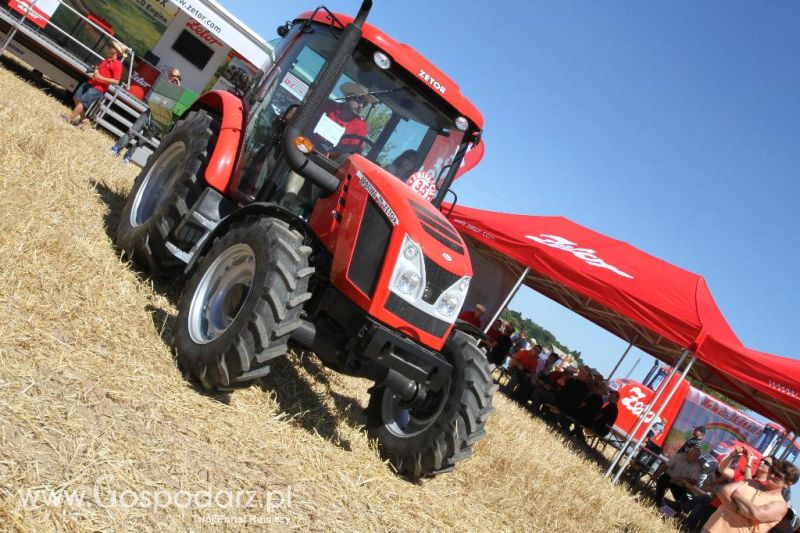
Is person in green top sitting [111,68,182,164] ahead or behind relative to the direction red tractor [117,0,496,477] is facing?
behind

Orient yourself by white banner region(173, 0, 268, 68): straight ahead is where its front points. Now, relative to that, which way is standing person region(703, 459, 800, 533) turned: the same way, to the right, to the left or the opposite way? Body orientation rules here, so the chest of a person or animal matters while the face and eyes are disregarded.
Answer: to the right

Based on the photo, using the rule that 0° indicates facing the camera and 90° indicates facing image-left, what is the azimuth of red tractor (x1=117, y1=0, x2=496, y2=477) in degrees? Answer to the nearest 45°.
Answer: approximately 315°

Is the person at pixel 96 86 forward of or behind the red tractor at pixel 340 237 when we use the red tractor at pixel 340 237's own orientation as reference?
behind

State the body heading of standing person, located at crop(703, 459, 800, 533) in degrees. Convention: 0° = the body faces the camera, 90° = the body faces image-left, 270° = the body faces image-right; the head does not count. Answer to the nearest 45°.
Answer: approximately 45°

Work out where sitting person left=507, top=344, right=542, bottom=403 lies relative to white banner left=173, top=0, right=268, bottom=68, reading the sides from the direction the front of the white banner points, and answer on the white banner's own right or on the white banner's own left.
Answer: on the white banner's own left

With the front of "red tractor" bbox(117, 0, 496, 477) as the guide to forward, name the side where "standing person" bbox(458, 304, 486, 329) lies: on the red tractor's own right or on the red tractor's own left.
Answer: on the red tractor's own left

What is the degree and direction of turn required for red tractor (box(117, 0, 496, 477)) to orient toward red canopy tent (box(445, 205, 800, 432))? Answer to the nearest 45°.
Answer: approximately 90° to its left

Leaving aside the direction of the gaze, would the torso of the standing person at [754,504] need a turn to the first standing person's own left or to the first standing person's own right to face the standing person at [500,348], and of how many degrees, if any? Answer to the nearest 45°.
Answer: approximately 90° to the first standing person's own right

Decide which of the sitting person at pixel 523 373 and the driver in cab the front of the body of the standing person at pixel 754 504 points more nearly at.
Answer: the driver in cab

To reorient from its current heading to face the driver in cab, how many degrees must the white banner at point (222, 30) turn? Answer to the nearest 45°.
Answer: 0° — it already faces them
